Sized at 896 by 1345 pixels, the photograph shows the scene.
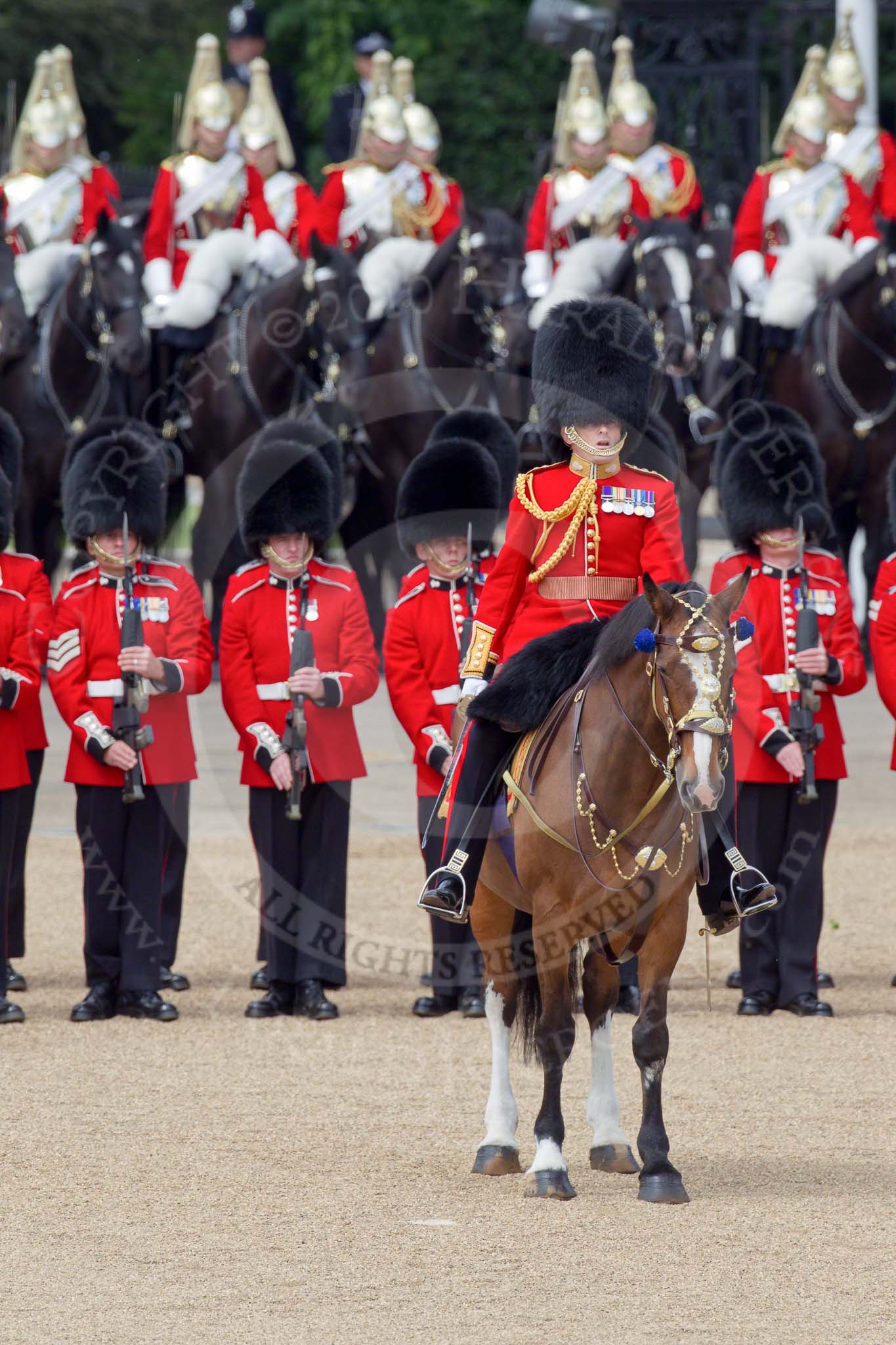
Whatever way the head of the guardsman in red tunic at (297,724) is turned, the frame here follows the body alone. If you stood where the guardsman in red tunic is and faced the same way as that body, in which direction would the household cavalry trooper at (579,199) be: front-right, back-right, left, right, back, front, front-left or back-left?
back

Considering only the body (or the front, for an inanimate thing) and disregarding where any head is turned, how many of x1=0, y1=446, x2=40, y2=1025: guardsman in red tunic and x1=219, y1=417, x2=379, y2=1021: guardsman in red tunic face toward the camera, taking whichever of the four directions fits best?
2

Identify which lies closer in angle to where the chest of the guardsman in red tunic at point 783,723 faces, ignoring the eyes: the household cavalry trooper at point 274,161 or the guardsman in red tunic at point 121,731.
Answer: the guardsman in red tunic

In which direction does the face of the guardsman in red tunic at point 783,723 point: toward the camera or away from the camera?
toward the camera

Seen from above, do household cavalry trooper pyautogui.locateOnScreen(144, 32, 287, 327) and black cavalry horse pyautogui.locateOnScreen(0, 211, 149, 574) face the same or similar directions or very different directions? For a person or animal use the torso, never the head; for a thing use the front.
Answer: same or similar directions

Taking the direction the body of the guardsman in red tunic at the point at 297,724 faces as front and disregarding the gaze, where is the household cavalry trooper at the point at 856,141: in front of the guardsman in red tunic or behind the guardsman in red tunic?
behind

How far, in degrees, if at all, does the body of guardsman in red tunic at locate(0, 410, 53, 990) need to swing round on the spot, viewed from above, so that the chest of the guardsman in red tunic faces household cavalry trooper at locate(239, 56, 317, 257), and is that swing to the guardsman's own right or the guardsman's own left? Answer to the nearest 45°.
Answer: approximately 180°

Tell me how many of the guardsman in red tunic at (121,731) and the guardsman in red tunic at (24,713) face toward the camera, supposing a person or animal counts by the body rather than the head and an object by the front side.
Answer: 2

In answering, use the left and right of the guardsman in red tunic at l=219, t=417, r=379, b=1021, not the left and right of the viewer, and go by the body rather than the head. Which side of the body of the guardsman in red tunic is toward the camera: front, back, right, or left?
front

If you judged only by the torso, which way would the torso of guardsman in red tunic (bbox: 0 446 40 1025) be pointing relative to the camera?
toward the camera

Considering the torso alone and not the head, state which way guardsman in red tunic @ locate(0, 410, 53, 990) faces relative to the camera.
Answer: toward the camera

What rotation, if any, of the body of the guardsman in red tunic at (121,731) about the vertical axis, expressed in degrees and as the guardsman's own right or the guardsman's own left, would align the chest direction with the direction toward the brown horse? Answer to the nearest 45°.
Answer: approximately 45° to the guardsman's own left

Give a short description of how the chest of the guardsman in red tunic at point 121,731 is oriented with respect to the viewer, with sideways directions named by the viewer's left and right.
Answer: facing the viewer

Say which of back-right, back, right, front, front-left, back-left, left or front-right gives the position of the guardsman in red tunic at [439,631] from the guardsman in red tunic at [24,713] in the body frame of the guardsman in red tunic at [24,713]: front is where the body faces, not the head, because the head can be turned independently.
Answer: left

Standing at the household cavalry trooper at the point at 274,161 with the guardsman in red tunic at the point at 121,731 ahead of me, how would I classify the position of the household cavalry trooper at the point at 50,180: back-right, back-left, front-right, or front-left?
front-right

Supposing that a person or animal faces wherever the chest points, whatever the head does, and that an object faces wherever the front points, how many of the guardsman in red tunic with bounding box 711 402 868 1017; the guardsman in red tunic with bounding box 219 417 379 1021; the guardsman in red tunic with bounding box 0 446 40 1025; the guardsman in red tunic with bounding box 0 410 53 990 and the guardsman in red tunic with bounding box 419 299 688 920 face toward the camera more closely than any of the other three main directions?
5

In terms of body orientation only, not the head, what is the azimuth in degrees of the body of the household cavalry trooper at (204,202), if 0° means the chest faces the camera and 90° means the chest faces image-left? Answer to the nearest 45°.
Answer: approximately 315°
